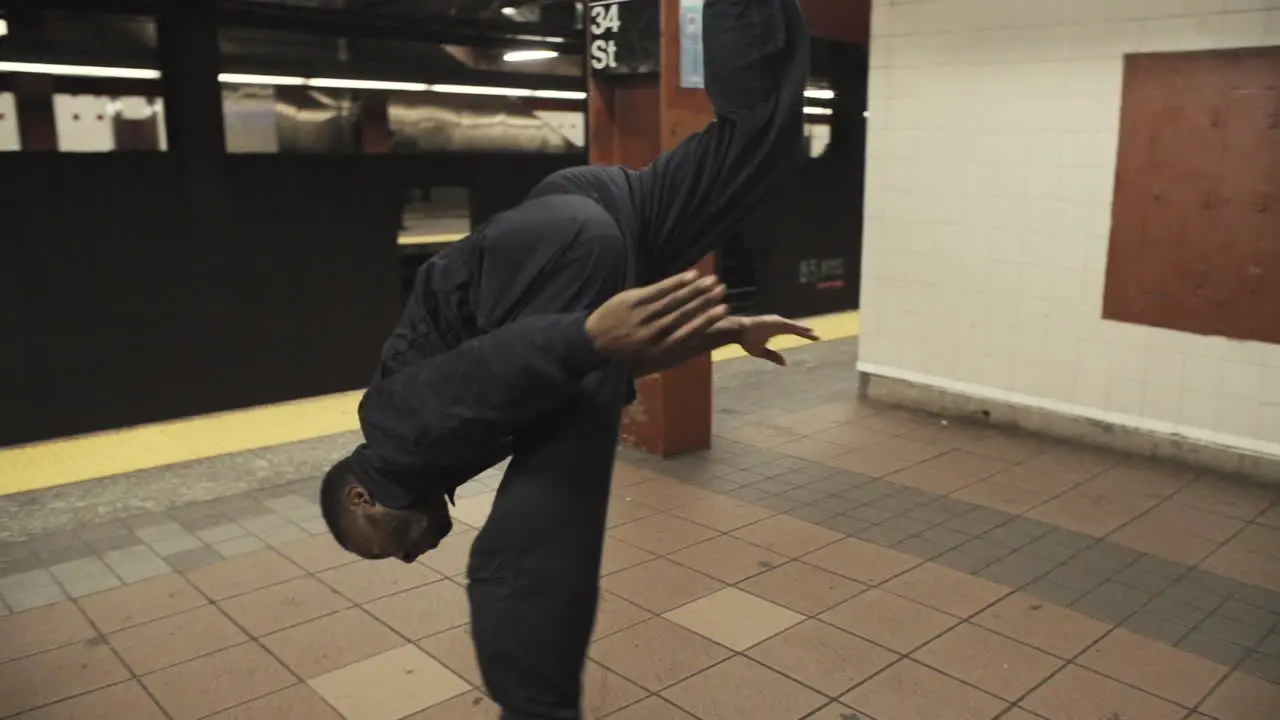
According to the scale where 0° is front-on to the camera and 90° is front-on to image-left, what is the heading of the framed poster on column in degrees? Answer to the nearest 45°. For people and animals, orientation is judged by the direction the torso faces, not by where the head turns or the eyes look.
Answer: approximately 0°

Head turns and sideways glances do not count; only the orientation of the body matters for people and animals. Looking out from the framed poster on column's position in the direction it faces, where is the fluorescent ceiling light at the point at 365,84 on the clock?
The fluorescent ceiling light is roughly at 4 o'clock from the framed poster on column.

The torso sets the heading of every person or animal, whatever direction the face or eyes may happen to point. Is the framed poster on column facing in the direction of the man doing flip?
yes

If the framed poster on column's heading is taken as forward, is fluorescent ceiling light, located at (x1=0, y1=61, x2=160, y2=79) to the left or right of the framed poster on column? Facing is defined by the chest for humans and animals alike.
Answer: on its right

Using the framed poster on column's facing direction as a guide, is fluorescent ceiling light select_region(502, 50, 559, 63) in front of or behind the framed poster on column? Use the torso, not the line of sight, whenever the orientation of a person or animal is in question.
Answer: behind

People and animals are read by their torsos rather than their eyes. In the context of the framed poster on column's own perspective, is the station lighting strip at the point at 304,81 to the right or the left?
on its right
